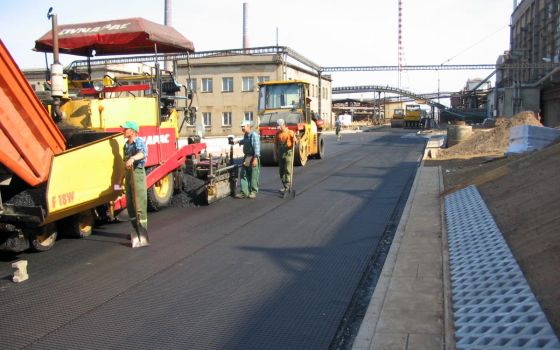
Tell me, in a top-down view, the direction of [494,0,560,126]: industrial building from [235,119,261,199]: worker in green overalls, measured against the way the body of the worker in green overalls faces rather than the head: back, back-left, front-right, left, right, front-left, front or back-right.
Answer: back

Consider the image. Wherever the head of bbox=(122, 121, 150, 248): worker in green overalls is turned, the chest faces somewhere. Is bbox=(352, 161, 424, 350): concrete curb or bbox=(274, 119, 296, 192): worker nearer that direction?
the concrete curb

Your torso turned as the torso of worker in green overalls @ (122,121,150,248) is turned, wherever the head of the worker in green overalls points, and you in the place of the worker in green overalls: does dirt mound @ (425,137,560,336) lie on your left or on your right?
on your left

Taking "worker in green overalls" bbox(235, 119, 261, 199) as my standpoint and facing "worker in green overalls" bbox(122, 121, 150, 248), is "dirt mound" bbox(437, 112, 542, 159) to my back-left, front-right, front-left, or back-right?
back-left

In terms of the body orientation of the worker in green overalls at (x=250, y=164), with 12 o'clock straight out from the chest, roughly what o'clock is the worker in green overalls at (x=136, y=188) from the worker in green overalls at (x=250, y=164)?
the worker in green overalls at (x=136, y=188) is roughly at 11 o'clock from the worker in green overalls at (x=250, y=164).

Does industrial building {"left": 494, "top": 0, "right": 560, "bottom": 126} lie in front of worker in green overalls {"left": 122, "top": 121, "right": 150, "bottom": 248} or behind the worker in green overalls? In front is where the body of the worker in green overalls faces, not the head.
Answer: behind

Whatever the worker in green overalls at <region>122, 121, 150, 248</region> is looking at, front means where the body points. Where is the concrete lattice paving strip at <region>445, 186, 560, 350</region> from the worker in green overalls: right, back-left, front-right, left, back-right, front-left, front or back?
left

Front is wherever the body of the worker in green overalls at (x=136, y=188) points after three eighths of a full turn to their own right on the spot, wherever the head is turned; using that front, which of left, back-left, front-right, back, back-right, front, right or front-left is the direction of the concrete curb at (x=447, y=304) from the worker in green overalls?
back-right

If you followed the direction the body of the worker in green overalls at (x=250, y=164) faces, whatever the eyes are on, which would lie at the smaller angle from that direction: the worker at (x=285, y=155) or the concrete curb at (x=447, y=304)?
the concrete curb

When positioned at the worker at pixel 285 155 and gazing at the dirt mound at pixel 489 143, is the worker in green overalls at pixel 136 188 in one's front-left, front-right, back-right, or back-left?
back-right

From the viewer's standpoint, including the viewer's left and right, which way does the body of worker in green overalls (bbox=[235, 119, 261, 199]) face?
facing the viewer and to the left of the viewer
